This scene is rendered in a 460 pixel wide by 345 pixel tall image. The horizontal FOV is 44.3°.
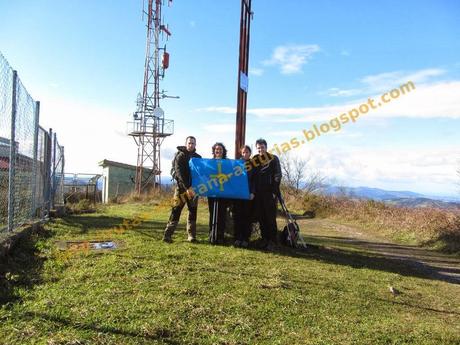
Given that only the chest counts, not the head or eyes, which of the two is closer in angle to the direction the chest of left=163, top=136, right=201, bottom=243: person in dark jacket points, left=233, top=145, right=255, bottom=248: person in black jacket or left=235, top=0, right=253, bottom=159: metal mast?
the person in black jacket

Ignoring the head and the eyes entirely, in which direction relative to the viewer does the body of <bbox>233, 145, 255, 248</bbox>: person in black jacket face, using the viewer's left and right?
facing the viewer

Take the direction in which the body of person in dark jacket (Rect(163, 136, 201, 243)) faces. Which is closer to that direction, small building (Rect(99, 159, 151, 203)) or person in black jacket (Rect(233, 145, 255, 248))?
the person in black jacket

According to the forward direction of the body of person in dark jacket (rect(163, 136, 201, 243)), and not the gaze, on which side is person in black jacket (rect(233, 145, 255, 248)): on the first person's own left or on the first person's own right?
on the first person's own left

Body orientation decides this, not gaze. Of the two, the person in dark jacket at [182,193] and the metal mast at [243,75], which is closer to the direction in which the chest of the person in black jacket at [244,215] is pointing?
the person in dark jacket

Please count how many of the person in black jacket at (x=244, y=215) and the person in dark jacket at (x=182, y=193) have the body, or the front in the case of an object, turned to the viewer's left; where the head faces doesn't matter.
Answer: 0

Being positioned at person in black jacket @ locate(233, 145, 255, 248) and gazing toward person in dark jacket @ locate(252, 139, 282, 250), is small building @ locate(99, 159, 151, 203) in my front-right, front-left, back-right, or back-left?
back-left

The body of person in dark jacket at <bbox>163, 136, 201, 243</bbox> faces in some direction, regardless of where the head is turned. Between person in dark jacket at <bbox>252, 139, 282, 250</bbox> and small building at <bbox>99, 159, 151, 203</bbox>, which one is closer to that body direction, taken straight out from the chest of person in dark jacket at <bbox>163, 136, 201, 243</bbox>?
the person in dark jacket

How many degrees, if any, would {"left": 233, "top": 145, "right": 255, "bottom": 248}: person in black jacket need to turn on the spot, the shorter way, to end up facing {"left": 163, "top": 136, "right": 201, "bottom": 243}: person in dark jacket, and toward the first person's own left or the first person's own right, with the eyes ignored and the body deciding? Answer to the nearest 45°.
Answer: approximately 90° to the first person's own right

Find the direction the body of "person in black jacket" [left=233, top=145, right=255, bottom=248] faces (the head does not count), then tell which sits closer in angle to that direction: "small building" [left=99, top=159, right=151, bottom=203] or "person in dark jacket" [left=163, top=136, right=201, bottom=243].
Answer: the person in dark jacket

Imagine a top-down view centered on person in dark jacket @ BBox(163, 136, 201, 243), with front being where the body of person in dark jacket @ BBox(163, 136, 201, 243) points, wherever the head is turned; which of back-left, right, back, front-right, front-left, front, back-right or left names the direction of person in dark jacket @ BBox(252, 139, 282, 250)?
front-left

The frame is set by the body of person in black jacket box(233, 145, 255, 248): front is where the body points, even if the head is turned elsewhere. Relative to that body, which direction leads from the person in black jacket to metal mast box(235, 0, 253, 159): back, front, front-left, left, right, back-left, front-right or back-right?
back
